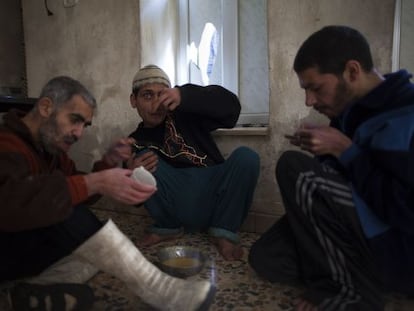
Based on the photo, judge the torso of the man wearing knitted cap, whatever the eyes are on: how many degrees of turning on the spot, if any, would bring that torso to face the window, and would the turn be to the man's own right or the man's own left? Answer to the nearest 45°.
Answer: approximately 180°

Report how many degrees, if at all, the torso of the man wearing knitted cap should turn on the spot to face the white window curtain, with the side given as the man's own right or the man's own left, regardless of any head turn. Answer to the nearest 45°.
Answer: approximately 180°

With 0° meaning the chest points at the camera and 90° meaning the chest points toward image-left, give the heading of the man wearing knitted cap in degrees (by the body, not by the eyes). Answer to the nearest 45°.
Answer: approximately 0°
